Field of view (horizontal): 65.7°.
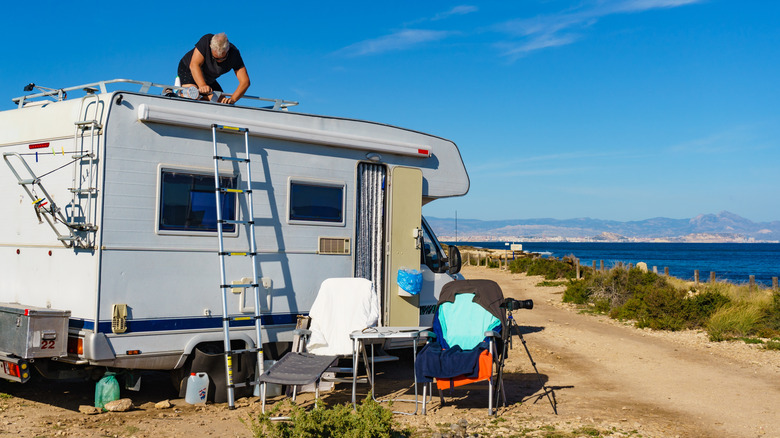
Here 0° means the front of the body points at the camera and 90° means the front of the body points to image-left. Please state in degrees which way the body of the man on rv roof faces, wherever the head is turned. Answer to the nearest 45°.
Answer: approximately 315°

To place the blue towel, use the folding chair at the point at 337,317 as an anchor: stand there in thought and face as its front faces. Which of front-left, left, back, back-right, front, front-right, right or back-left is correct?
left

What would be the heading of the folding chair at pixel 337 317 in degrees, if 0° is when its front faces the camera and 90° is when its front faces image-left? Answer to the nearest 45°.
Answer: approximately 45°

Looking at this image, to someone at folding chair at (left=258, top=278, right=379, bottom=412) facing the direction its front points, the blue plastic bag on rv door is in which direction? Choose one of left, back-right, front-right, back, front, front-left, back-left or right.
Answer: back

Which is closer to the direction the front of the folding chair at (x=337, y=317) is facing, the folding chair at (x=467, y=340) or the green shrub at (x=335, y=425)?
the green shrub

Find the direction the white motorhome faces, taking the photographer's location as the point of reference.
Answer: facing away from the viewer and to the right of the viewer

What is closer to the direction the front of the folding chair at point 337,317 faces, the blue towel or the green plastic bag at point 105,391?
the green plastic bag

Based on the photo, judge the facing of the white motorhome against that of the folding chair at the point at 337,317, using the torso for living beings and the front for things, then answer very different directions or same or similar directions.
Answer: very different directions
